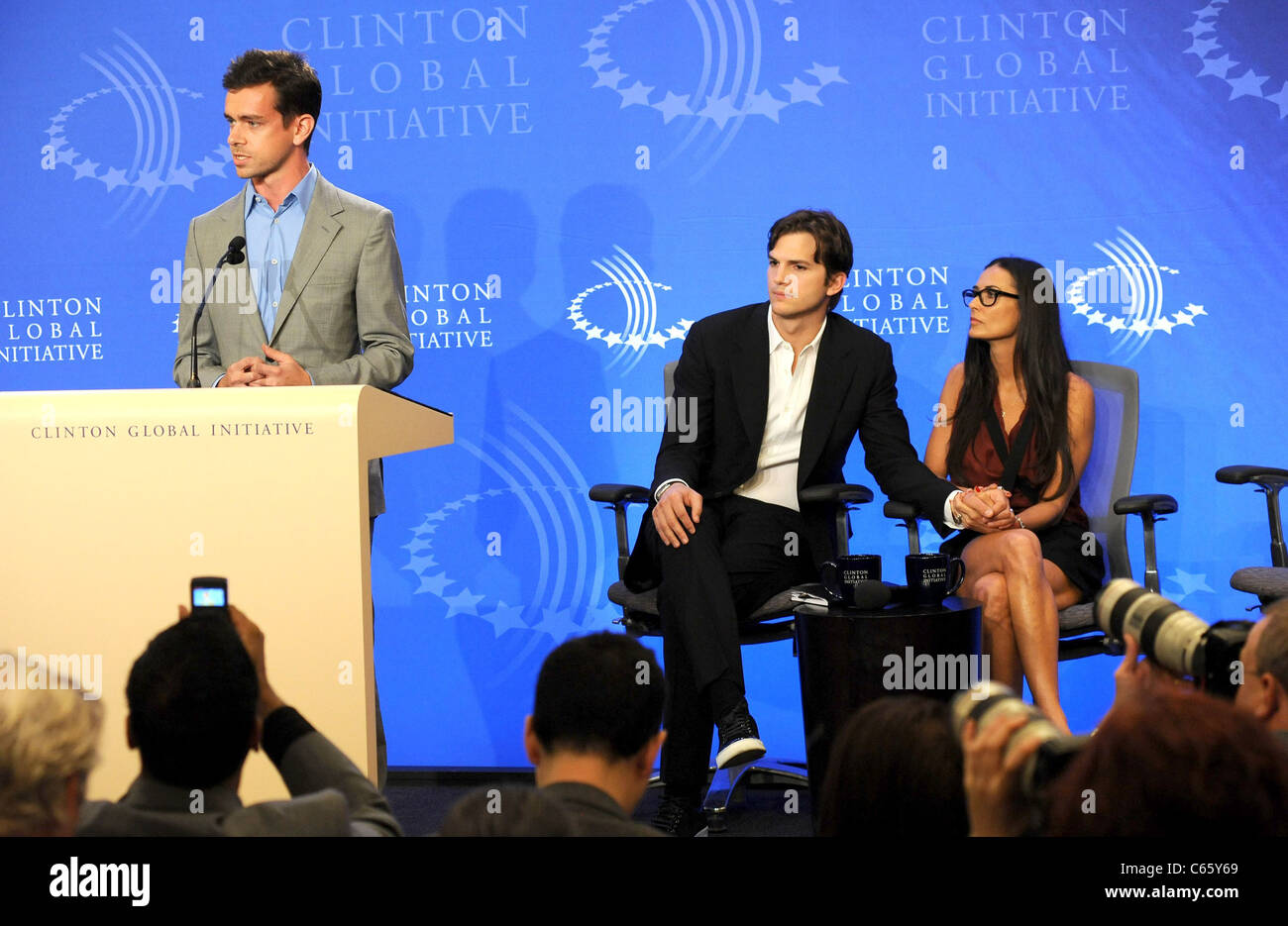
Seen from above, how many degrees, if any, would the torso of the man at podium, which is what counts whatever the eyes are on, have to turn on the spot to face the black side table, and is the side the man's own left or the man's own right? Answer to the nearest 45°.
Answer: approximately 135° to the man's own left

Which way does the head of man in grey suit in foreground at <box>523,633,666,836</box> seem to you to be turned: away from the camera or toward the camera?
away from the camera

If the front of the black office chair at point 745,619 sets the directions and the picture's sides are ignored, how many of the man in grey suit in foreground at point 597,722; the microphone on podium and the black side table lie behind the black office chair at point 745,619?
0

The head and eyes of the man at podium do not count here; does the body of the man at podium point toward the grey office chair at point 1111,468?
no

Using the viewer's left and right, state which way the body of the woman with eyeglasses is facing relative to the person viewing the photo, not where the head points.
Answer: facing the viewer and to the left of the viewer

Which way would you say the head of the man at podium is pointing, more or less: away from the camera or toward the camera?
toward the camera

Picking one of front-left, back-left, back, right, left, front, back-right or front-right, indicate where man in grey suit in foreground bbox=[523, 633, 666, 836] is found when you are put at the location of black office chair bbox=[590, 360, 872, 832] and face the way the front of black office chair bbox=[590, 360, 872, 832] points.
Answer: front

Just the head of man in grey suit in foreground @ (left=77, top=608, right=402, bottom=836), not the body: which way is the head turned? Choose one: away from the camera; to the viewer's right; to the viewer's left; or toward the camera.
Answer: away from the camera

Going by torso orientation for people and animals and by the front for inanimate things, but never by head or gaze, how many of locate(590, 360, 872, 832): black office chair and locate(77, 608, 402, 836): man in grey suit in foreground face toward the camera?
1

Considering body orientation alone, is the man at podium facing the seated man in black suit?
no

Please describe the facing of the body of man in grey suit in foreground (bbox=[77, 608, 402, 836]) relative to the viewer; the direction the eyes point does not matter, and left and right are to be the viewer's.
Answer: facing away from the viewer

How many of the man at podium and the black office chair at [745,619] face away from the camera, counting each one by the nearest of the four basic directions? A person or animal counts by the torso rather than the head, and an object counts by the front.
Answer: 0

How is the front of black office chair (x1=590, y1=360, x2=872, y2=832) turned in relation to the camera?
facing the viewer
